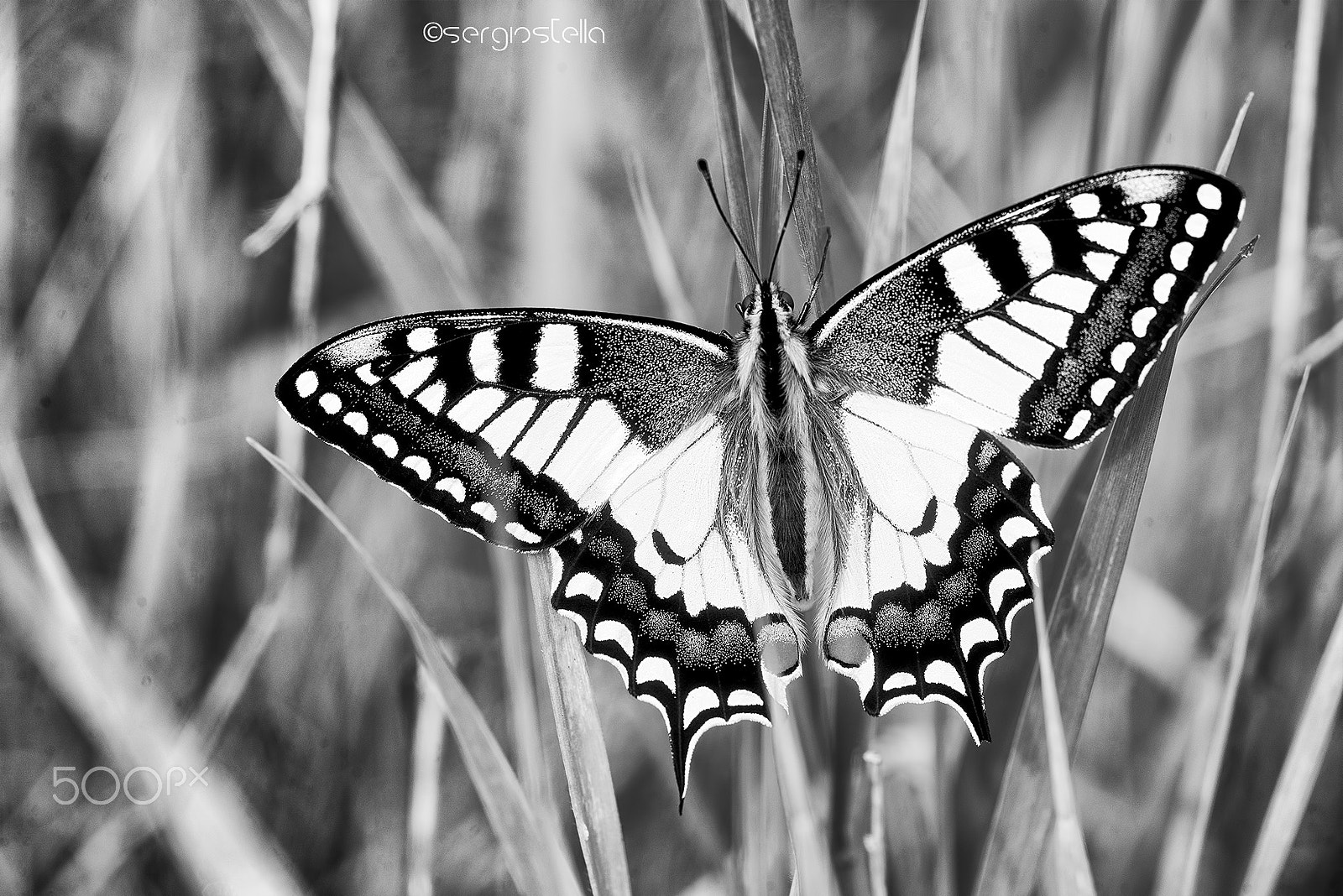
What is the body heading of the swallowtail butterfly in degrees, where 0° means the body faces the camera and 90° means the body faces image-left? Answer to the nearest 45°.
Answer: approximately 180°
